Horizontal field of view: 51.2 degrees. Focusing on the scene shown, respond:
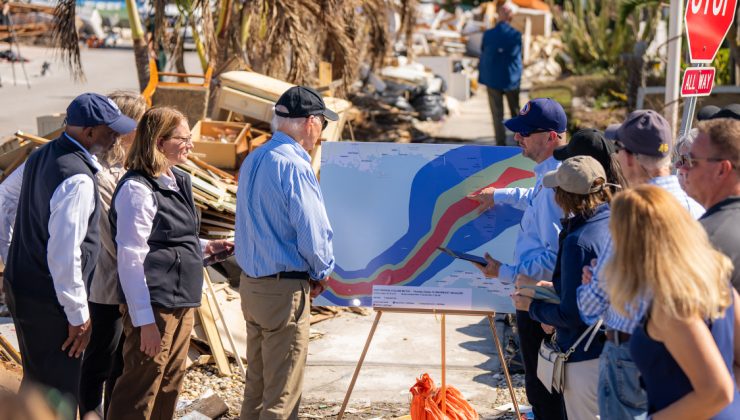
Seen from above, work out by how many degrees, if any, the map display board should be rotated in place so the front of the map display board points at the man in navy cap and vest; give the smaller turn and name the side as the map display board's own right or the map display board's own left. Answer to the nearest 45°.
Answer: approximately 45° to the map display board's own right

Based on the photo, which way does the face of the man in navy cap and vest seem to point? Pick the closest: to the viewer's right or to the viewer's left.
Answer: to the viewer's right

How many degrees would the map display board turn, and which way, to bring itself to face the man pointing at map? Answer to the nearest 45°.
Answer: approximately 45° to its left

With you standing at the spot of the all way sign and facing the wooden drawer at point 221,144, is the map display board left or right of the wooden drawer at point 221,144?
left

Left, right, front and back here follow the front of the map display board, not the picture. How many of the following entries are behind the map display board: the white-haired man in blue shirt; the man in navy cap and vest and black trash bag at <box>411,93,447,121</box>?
1

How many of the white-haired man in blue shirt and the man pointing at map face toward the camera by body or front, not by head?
0

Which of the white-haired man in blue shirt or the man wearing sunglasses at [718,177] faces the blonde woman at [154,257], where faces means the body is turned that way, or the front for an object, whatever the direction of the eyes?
the man wearing sunglasses

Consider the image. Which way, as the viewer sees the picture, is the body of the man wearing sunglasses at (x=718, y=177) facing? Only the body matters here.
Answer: to the viewer's left

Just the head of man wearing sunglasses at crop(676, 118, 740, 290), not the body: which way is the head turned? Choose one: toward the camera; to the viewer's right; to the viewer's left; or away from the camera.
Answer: to the viewer's left

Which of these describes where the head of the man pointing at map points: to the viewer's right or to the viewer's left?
to the viewer's left

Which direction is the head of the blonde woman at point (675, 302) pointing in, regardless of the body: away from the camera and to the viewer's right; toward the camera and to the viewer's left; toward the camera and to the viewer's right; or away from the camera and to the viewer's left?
away from the camera and to the viewer's left

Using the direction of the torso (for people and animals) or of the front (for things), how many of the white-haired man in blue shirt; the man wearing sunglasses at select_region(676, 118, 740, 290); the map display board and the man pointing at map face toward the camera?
1

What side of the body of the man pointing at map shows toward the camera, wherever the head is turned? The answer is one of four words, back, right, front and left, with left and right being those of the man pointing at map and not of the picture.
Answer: left

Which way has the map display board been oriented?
toward the camera

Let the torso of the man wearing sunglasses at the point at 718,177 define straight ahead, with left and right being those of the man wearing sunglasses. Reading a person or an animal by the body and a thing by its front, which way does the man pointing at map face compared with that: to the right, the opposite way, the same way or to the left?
the same way

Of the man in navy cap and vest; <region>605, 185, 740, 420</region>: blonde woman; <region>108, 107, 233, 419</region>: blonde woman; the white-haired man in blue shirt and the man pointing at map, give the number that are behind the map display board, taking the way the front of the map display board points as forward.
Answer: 0

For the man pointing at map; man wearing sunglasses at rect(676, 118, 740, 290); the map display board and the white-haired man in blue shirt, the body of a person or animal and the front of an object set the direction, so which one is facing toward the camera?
the map display board
